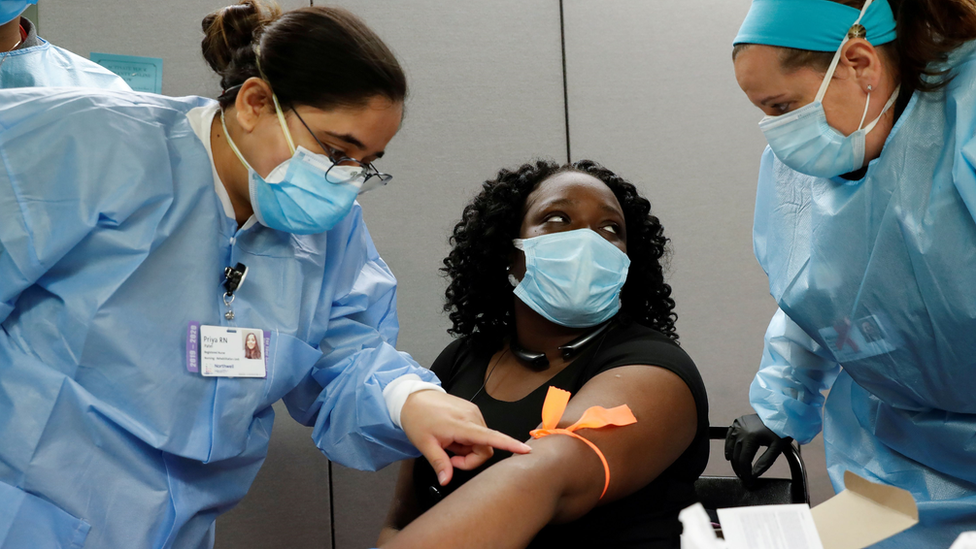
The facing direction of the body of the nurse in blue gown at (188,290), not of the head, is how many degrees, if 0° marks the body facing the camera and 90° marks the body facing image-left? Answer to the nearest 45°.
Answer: approximately 315°

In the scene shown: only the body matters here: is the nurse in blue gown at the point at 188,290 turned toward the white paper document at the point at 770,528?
yes

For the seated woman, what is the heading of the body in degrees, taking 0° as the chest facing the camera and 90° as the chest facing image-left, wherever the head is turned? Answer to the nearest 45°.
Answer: approximately 45°

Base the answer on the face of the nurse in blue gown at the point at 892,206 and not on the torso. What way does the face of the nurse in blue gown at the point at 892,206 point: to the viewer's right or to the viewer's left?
to the viewer's left
